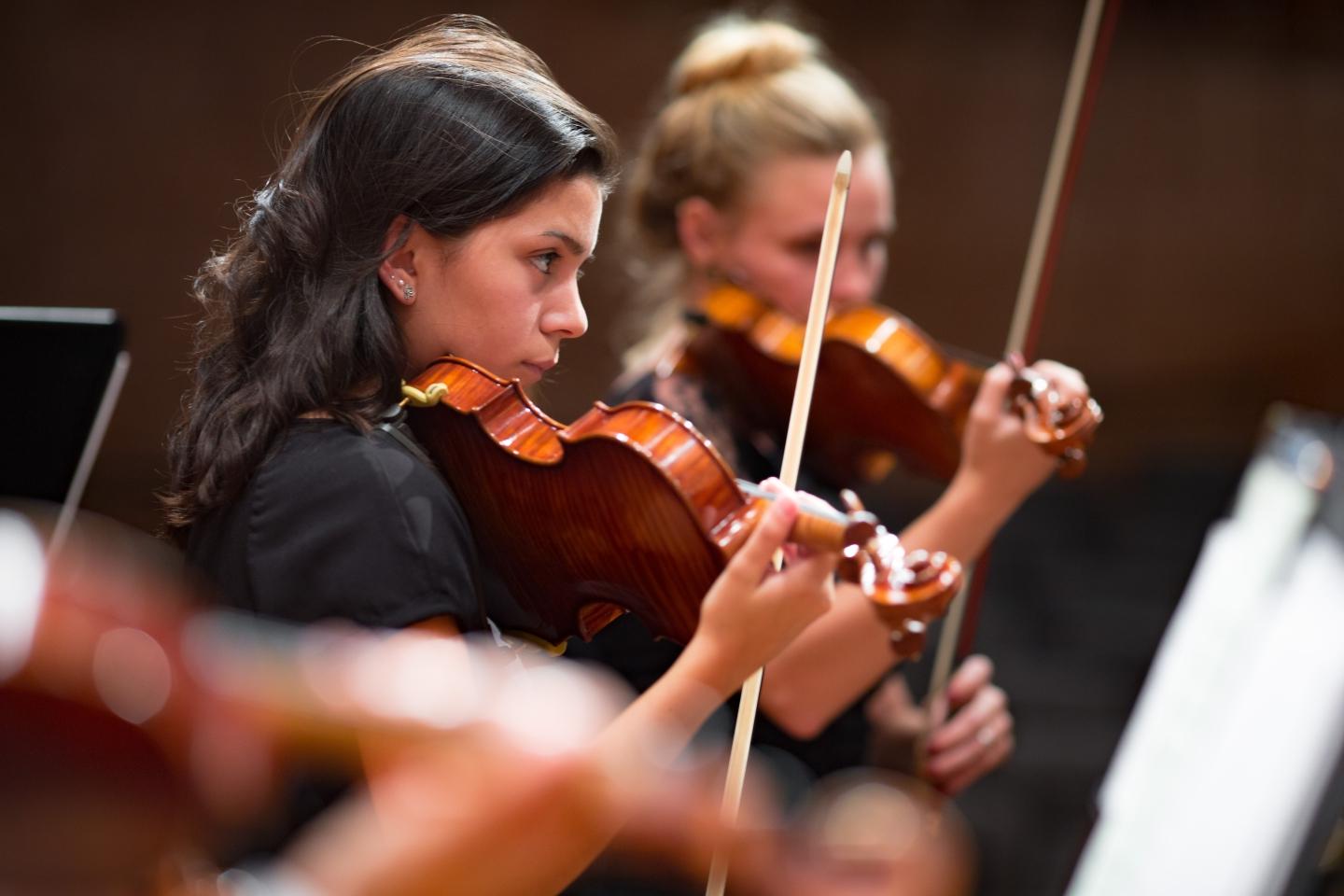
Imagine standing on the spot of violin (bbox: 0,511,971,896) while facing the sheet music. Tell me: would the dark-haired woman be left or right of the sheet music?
left

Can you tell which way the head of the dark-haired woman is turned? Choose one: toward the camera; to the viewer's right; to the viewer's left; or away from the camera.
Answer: to the viewer's right

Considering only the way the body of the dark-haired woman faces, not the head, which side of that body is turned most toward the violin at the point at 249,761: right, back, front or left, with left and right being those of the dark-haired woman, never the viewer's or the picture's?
right

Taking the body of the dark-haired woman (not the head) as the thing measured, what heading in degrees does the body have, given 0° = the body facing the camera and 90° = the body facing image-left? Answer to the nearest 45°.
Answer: approximately 270°
